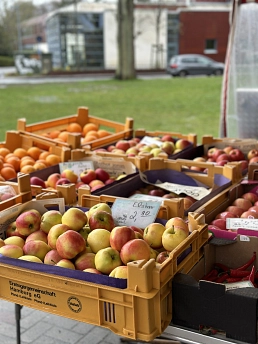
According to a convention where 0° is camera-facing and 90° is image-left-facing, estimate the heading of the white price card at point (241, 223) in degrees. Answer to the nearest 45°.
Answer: approximately 0°

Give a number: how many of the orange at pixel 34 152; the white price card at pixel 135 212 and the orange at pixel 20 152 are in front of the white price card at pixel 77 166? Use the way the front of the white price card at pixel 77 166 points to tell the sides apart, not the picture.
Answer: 1

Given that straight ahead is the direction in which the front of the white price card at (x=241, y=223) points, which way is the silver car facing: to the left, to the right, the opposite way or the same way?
to the left

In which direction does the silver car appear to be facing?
to the viewer's right

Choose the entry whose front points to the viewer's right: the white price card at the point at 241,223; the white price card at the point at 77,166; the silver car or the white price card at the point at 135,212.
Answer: the silver car

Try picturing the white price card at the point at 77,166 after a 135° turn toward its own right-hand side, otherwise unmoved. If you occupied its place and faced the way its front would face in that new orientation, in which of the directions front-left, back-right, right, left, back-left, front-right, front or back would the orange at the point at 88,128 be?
front-right

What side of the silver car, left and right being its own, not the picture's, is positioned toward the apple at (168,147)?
right

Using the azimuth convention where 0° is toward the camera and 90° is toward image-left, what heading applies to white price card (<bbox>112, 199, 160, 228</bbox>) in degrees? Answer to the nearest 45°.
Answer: approximately 0°

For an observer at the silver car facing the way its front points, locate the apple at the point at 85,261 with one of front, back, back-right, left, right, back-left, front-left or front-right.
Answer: right

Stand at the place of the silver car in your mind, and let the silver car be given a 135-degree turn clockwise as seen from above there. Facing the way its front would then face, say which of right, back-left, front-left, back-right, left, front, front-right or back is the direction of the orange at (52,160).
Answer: front-left

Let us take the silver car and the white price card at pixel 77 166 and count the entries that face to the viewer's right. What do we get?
1
